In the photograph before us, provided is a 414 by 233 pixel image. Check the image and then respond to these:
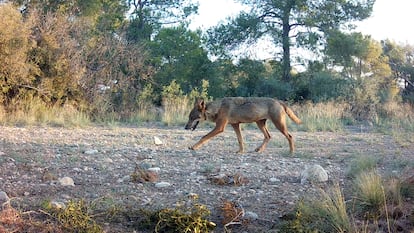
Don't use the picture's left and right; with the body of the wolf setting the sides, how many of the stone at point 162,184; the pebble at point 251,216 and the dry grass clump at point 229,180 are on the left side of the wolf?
3

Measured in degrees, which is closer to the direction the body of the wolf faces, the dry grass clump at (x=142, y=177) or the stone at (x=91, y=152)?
the stone

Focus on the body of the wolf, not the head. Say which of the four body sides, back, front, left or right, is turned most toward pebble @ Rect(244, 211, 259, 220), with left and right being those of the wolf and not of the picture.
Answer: left

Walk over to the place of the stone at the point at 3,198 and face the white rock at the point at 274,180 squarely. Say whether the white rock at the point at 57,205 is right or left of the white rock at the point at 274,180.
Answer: right

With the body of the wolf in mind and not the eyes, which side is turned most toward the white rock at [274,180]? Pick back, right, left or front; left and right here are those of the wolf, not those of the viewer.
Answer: left

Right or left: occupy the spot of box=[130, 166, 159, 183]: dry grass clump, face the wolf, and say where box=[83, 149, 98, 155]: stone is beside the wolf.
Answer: left

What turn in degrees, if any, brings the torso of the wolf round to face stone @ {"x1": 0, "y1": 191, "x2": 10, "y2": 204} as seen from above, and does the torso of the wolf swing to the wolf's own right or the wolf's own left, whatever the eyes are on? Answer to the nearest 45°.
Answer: approximately 45° to the wolf's own left

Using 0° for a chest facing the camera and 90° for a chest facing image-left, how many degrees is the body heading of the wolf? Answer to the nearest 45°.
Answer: approximately 90°

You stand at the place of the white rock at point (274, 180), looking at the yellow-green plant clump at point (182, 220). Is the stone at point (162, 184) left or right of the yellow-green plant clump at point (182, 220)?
right
